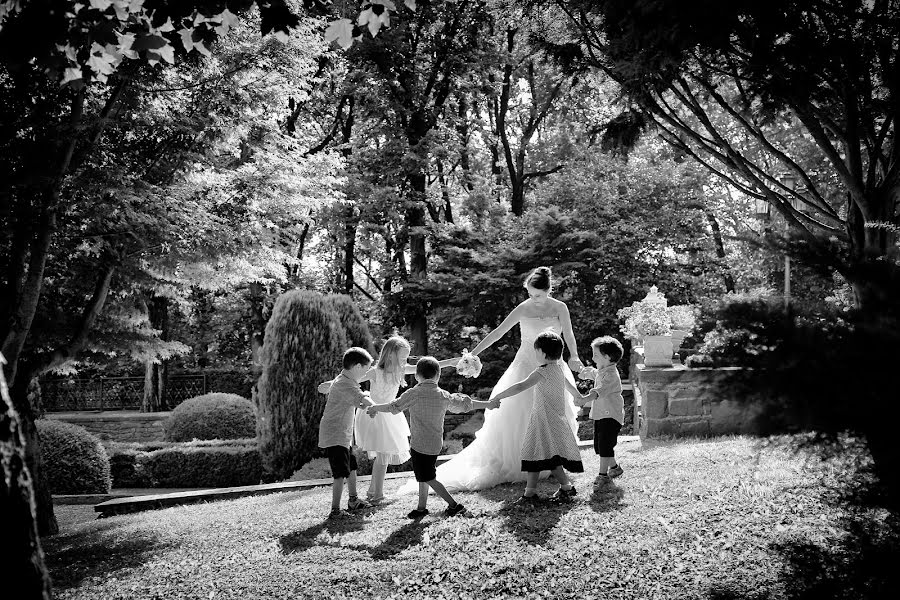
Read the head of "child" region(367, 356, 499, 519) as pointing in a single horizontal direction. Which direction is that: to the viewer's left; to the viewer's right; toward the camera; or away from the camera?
away from the camera

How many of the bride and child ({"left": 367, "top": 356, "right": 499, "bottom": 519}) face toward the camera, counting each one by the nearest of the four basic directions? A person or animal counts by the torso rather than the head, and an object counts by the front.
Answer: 1

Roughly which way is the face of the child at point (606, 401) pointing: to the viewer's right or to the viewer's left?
to the viewer's left

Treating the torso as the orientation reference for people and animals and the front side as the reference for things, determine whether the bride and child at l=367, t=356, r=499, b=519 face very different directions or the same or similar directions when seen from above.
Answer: very different directions

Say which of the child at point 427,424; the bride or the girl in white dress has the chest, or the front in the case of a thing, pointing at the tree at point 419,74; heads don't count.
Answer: the child

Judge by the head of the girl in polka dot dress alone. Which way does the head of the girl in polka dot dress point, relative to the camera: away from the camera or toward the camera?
away from the camera

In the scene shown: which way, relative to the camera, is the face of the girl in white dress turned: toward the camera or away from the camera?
toward the camera

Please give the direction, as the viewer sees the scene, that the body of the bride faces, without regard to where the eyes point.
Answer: toward the camera

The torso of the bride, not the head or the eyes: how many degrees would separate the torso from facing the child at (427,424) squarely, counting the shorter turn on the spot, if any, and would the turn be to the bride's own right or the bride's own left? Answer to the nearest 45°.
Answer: approximately 45° to the bride's own right

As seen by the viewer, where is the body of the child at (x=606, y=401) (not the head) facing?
to the viewer's left

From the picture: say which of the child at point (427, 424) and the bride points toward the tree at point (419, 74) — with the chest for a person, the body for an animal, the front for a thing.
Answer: the child

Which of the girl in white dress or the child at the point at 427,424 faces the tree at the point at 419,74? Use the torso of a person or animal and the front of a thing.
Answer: the child

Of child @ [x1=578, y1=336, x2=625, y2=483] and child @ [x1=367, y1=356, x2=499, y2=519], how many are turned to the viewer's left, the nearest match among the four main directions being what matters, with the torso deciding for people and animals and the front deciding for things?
1

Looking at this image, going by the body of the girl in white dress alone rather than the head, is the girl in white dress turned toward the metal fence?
no

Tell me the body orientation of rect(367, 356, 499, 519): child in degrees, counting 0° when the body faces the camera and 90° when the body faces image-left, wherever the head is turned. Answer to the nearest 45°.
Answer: approximately 180°

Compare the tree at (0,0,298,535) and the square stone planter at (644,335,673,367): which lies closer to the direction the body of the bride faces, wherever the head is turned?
the tree

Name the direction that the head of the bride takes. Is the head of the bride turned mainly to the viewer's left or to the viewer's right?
to the viewer's left

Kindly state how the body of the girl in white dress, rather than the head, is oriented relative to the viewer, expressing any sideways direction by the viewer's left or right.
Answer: facing the viewer and to the right of the viewer
